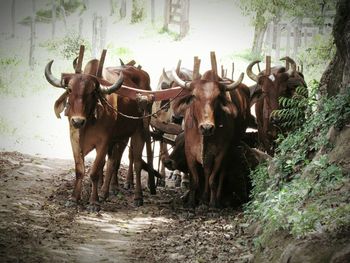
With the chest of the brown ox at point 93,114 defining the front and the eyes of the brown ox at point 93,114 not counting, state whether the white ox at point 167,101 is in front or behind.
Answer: behind

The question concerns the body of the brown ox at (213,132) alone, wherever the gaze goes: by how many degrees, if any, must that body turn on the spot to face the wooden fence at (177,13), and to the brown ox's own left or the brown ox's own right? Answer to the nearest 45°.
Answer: approximately 180°

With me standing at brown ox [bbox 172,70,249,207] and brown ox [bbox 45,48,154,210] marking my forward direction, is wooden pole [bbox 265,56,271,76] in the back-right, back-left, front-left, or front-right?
back-right

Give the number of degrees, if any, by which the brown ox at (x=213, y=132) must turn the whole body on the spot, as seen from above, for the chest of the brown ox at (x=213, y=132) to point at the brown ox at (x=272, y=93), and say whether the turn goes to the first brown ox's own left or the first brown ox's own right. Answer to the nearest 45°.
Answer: approximately 135° to the first brown ox's own left

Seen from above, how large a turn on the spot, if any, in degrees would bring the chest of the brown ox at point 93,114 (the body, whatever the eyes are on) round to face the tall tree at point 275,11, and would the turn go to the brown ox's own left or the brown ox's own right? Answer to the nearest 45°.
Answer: approximately 180°

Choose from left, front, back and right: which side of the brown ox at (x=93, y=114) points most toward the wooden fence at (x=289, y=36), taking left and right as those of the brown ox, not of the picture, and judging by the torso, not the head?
back

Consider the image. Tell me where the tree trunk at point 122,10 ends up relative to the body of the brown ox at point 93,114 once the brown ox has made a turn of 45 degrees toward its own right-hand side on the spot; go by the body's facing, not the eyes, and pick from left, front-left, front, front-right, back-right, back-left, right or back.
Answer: right

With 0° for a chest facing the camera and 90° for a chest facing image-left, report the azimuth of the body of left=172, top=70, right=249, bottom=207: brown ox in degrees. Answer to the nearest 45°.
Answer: approximately 0°

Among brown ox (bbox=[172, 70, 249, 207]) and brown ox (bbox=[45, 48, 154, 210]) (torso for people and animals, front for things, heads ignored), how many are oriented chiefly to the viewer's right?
0

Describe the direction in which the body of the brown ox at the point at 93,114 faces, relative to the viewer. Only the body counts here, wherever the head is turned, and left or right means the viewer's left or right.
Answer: facing the viewer and to the left of the viewer

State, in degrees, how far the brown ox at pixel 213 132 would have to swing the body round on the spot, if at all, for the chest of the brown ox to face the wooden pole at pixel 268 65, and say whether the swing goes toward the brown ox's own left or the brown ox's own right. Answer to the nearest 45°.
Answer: approximately 135° to the brown ox's own left

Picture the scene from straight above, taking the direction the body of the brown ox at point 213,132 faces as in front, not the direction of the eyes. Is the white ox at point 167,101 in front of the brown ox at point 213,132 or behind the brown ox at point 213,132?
behind
